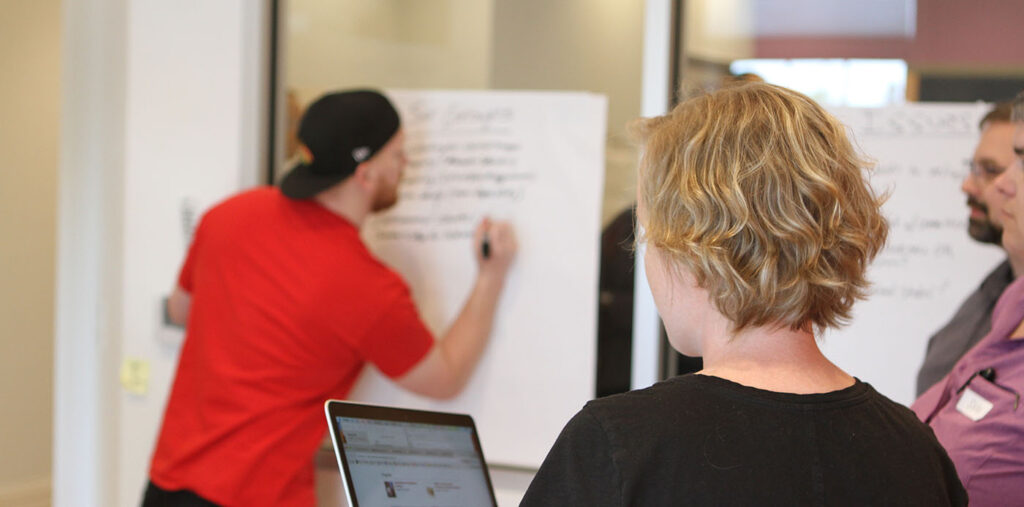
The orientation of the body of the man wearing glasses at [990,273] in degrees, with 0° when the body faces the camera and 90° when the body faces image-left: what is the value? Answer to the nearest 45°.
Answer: approximately 45°

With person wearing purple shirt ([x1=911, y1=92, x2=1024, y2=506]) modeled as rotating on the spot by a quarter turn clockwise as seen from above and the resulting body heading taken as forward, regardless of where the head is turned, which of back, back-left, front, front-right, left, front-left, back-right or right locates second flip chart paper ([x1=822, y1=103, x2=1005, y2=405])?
front-right

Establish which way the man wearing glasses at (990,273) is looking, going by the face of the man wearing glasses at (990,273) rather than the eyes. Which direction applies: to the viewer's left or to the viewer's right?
to the viewer's left

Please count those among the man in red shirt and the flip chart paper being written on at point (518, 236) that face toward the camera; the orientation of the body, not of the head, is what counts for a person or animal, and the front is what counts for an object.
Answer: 1

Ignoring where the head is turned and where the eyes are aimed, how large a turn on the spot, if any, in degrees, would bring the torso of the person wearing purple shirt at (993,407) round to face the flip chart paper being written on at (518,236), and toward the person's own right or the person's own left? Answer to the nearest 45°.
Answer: approximately 90° to the person's own right

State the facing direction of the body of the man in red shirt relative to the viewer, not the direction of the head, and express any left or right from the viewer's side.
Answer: facing away from the viewer and to the right of the viewer

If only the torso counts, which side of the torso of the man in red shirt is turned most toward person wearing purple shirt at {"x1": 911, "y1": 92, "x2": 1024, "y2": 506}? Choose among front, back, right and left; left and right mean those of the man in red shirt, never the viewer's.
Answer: right

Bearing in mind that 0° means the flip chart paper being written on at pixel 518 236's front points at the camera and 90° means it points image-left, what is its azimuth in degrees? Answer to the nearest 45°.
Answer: approximately 0°

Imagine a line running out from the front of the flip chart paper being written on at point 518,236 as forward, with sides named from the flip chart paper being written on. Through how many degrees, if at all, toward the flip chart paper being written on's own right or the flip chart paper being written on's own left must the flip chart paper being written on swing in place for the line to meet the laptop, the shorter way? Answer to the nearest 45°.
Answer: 0° — it already faces it

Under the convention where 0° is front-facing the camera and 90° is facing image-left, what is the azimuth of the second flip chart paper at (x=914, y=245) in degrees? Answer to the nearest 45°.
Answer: approximately 0°

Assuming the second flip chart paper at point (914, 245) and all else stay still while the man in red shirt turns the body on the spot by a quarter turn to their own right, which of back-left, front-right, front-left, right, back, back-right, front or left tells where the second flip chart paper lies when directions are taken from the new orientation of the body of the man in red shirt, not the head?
front-left
